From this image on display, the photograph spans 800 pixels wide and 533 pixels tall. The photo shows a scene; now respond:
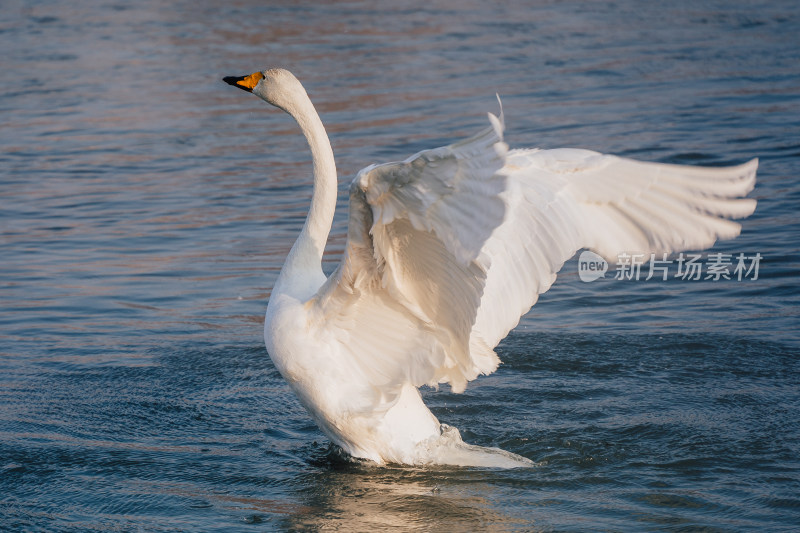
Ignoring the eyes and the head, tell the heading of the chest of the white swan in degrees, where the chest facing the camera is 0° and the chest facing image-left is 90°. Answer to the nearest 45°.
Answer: approximately 90°
